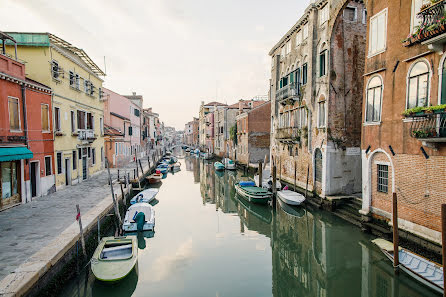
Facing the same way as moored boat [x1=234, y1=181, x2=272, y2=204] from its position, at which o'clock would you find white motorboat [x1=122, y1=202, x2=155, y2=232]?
The white motorboat is roughly at 3 o'clock from the moored boat.

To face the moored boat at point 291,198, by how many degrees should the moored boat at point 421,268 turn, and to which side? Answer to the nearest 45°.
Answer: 0° — it already faces it

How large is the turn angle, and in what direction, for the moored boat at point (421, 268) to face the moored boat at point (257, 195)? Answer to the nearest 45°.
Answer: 0° — it already faces it

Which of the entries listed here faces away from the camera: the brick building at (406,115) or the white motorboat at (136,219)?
the white motorboat

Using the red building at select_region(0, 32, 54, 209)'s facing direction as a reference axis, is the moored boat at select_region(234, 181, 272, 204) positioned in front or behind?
in front

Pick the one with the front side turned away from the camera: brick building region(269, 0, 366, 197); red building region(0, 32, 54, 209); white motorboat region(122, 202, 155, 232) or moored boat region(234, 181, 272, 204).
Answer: the white motorboat

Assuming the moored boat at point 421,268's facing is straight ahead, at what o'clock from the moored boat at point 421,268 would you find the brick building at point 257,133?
The brick building is roughly at 12 o'clock from the moored boat.

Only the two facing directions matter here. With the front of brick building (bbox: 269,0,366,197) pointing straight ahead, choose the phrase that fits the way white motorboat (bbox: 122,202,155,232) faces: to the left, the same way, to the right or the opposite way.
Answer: to the right

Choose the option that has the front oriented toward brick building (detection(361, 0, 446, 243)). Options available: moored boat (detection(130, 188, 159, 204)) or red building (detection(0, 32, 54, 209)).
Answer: the red building

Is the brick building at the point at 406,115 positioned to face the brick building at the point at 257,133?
no

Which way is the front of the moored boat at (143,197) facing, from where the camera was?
facing away from the viewer and to the right of the viewer

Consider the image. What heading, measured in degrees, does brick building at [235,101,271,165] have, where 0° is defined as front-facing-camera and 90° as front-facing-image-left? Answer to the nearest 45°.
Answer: approximately 45°

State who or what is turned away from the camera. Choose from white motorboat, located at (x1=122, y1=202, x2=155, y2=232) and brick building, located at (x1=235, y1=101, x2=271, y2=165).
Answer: the white motorboat

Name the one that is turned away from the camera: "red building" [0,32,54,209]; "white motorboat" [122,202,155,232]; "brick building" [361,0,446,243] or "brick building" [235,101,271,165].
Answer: the white motorboat

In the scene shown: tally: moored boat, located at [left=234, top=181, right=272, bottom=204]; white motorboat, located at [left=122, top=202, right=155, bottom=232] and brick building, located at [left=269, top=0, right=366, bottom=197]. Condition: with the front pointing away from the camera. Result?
1

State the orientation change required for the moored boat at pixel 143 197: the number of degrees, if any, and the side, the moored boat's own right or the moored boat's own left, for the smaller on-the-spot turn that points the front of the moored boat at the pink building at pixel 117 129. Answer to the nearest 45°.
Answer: approximately 45° to the moored boat's own left

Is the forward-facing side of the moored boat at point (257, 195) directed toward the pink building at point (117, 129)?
no

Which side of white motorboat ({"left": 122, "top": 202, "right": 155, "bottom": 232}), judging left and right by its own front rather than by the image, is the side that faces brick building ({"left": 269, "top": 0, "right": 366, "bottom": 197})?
right

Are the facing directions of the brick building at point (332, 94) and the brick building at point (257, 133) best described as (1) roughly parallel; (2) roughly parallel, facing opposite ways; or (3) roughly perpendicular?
roughly parallel

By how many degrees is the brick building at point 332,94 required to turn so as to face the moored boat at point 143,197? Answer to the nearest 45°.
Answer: approximately 45° to its right

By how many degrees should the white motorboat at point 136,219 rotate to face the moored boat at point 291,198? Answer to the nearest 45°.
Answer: approximately 90° to its right
